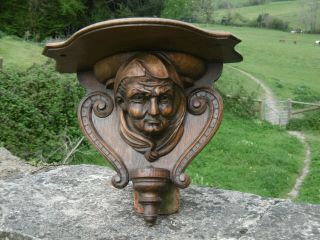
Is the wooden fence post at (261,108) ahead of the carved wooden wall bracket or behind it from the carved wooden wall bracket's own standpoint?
behind

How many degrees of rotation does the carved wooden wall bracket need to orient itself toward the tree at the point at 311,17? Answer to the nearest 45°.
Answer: approximately 180°

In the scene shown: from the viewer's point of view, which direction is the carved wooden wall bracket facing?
toward the camera

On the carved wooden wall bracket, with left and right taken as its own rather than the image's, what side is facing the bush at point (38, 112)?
back

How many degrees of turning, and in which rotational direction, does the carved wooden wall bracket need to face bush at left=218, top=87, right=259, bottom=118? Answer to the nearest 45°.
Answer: approximately 180°

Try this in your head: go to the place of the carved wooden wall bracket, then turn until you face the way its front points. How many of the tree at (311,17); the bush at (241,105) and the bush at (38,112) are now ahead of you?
0

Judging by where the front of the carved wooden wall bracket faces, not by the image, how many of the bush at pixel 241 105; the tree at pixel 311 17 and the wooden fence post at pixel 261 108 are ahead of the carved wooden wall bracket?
0
